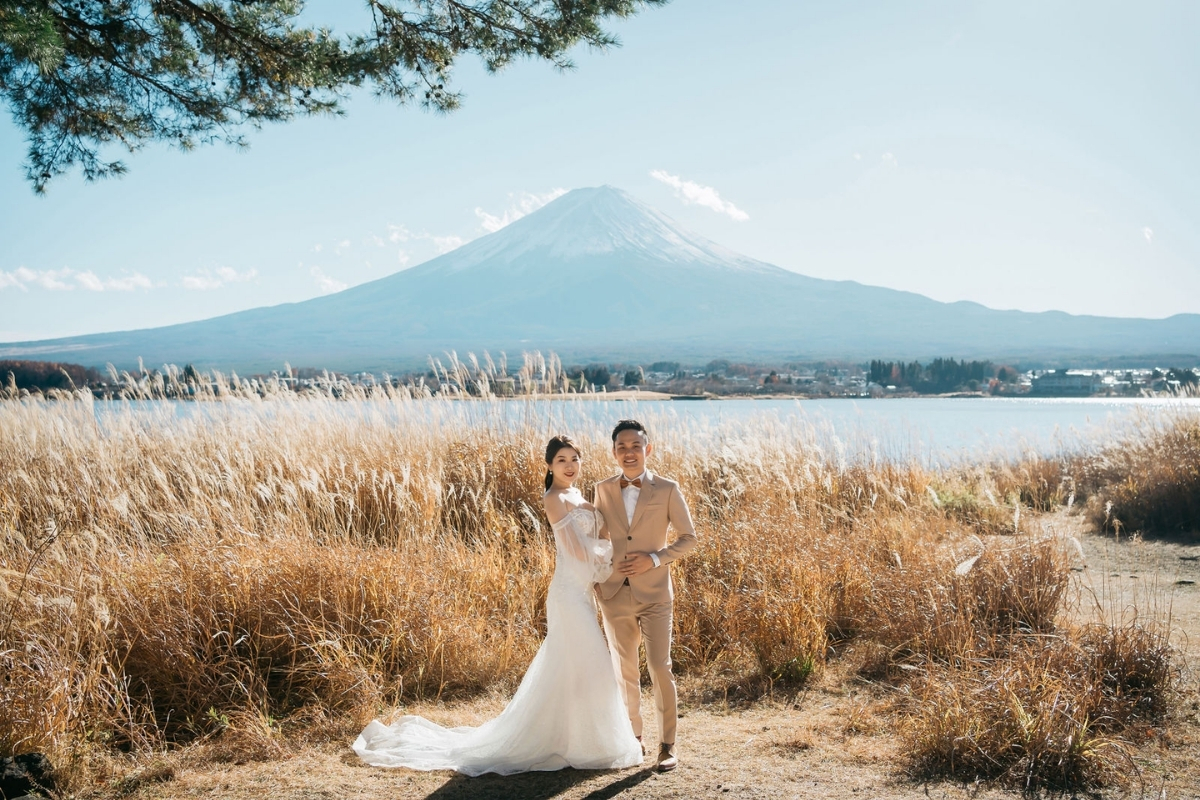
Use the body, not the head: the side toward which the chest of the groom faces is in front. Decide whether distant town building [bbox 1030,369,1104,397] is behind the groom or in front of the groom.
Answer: behind

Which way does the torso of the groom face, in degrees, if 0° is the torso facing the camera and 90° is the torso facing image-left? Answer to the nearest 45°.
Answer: approximately 0°
